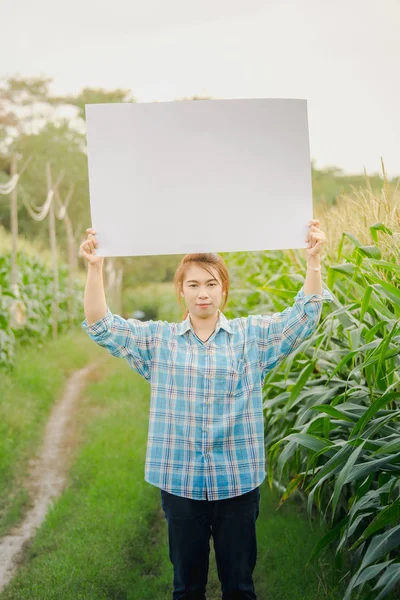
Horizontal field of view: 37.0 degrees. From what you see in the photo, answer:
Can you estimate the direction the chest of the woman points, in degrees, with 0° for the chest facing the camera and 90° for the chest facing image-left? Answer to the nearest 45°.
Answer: approximately 0°
